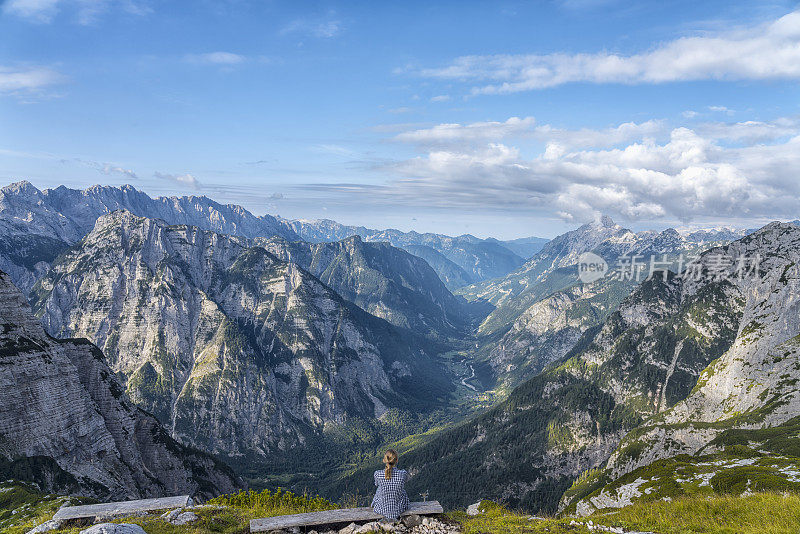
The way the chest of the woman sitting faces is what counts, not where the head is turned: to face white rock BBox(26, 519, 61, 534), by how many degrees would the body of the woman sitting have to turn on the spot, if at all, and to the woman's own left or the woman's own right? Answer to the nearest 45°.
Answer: approximately 90° to the woman's own left

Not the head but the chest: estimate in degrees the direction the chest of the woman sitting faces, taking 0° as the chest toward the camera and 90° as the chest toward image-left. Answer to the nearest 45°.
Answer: approximately 180°

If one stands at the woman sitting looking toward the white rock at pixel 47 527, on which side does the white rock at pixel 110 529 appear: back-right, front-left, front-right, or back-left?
front-left

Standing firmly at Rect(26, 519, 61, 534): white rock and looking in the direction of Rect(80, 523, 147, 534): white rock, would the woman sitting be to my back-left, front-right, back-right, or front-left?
front-left

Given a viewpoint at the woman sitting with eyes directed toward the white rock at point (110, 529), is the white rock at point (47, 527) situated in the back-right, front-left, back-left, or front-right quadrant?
front-right

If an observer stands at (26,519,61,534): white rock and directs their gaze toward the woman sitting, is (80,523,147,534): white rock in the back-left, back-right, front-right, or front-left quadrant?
front-right
